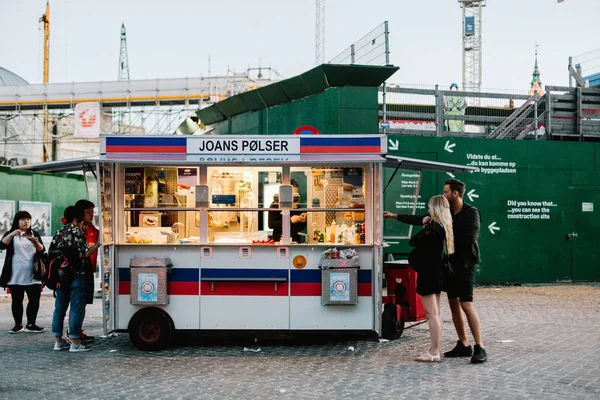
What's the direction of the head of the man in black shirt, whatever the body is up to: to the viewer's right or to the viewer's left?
to the viewer's left

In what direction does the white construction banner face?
toward the camera

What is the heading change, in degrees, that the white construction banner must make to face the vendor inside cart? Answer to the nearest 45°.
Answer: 0° — it already faces them

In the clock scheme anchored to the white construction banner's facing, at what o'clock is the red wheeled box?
The red wheeled box is roughly at 12 o'clock from the white construction banner.

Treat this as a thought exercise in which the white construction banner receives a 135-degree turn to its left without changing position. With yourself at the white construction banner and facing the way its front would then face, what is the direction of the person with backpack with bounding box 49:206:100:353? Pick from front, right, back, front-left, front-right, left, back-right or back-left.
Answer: back-right

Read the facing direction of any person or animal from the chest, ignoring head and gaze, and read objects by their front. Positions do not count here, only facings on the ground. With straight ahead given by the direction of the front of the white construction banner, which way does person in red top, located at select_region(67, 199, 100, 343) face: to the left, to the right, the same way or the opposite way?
to the left

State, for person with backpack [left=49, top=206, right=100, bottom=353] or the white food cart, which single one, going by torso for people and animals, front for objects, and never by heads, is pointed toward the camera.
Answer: the white food cart

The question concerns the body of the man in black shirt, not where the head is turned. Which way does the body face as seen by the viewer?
to the viewer's left

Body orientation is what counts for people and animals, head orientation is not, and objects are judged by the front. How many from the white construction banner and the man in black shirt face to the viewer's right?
0

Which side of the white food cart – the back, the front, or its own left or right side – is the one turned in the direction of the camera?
front

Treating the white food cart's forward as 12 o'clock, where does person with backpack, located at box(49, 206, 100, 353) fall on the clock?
The person with backpack is roughly at 3 o'clock from the white food cart.

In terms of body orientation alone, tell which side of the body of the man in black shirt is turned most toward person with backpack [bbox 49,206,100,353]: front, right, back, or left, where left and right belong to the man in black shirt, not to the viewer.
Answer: front
